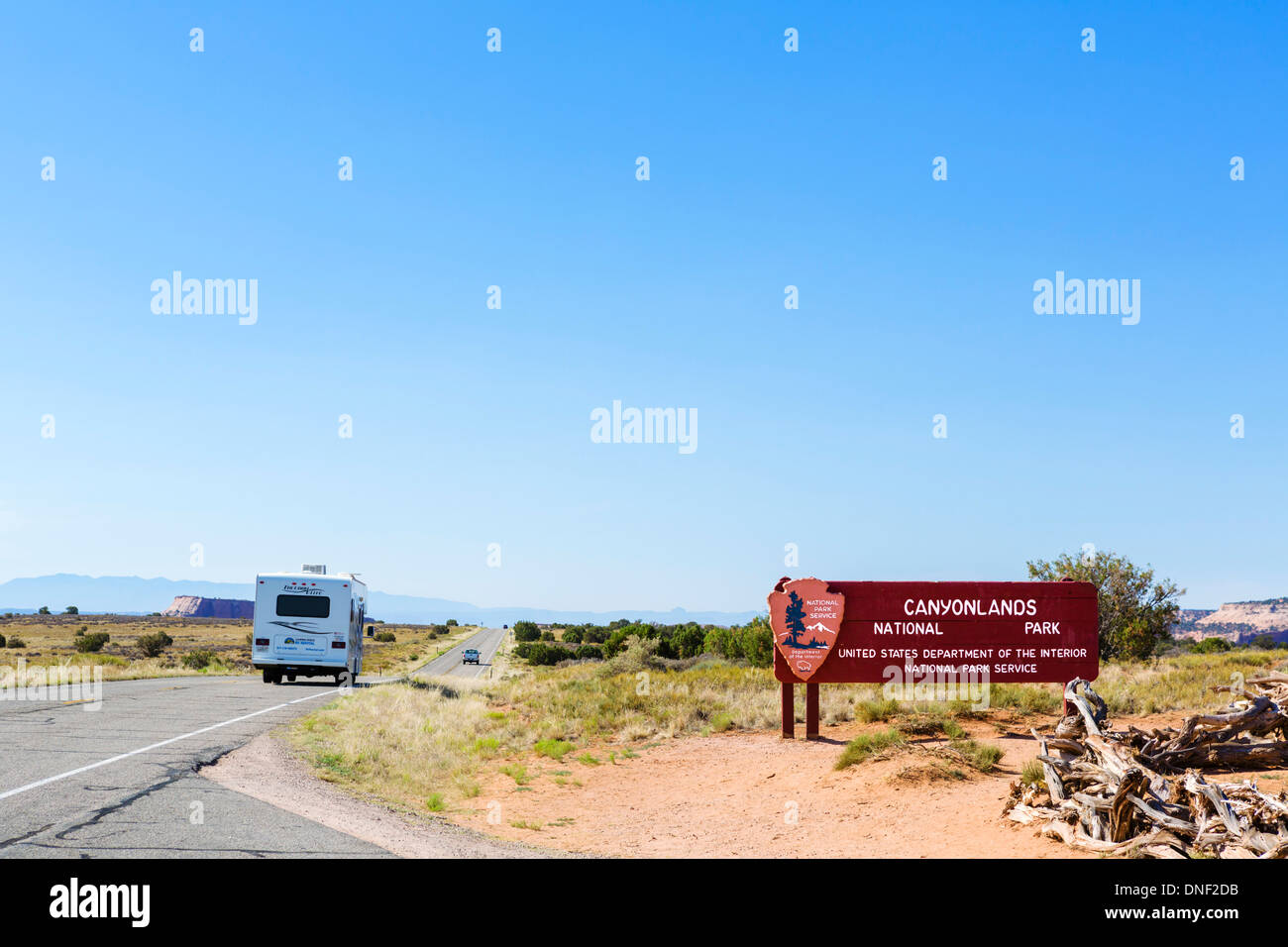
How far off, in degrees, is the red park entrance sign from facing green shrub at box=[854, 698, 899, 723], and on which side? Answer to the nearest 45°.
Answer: approximately 135° to its right

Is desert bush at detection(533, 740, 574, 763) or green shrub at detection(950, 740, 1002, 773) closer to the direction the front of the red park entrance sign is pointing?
the green shrub

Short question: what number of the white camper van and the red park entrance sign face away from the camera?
1

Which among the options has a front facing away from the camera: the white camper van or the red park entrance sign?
the white camper van

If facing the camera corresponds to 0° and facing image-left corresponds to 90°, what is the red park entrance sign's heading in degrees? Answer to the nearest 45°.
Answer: approximately 0°

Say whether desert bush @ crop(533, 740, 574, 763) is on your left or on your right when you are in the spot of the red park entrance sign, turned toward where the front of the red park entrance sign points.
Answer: on your right

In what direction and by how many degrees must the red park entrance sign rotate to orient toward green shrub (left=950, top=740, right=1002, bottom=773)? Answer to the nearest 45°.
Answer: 0° — it already faces it

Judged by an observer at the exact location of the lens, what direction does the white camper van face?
facing away from the viewer
